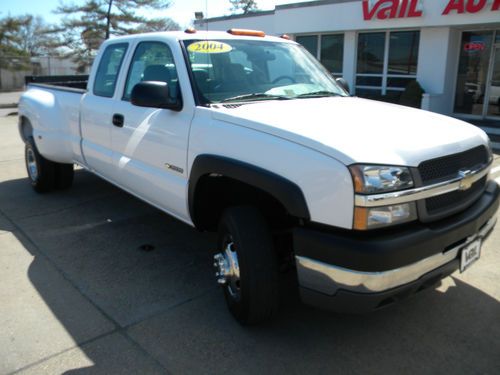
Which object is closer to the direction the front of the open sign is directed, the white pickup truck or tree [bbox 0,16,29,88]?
the white pickup truck

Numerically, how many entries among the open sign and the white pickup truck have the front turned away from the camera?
0

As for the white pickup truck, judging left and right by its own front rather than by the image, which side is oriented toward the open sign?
left

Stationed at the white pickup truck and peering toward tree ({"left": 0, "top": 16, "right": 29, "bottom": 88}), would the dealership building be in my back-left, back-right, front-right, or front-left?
front-right

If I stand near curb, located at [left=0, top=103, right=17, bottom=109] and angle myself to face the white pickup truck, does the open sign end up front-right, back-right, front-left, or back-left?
front-left

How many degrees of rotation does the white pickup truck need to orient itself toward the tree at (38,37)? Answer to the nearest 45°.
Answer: approximately 180°

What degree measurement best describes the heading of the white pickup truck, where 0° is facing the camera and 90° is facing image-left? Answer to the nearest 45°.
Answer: approximately 315°

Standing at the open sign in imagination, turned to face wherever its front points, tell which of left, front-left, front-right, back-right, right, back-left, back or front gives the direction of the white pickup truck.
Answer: front

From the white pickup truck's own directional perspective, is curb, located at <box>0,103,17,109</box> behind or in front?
behind

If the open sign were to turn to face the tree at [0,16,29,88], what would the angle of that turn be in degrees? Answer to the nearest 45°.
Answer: approximately 90° to its right

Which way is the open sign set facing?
toward the camera

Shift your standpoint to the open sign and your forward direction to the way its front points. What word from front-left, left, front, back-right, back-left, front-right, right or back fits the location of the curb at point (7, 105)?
right

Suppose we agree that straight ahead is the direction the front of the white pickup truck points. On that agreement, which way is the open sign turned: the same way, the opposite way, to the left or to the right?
to the right
